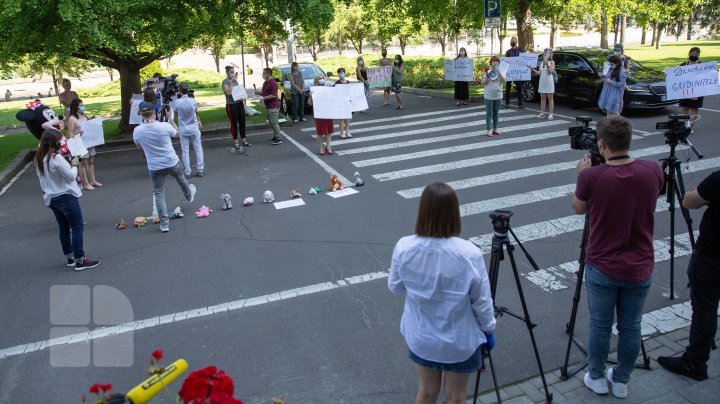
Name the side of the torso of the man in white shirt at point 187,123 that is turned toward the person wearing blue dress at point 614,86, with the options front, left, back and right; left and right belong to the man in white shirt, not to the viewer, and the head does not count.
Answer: right

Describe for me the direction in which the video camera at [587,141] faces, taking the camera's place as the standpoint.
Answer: facing away from the viewer and to the left of the viewer

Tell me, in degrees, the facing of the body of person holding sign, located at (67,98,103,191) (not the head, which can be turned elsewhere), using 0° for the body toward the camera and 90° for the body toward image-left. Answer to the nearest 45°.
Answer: approximately 315°

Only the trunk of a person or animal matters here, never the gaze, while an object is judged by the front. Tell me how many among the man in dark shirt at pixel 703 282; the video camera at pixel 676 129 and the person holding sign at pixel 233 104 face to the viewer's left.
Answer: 2

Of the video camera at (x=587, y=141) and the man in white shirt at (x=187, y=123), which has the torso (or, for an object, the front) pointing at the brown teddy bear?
the video camera

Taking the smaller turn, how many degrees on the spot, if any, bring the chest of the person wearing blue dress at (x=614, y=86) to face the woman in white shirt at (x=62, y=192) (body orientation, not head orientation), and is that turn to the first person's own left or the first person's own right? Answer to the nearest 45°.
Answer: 0° — they already face them

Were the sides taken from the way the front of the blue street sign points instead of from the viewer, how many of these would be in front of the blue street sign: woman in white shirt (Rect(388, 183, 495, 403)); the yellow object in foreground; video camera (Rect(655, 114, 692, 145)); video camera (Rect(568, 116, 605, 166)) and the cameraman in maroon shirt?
5

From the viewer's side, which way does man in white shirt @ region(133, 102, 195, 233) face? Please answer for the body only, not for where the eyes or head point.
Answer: away from the camera

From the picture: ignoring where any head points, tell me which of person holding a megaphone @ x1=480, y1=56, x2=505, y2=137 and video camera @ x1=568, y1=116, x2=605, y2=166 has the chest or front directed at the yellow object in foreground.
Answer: the person holding a megaphone

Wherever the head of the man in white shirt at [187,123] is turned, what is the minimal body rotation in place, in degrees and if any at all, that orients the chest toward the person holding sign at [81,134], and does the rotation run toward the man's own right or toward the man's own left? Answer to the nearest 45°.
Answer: approximately 90° to the man's own left

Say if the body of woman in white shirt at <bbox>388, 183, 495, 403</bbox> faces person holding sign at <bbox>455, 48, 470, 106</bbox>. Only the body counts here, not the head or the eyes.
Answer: yes

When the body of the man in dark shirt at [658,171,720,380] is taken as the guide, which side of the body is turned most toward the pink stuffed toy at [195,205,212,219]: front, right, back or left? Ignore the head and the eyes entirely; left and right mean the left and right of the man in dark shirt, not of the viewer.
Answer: front

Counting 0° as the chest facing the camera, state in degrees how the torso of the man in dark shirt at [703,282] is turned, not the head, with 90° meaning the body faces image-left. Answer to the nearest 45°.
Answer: approximately 90°

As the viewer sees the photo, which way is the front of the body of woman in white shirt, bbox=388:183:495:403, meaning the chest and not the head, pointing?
away from the camera

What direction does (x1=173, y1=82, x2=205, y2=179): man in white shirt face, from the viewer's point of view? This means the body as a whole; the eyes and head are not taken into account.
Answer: away from the camera
